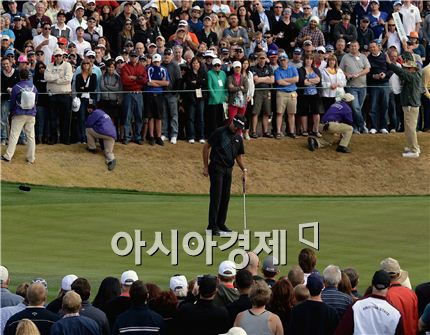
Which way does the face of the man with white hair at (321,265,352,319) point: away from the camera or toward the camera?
away from the camera

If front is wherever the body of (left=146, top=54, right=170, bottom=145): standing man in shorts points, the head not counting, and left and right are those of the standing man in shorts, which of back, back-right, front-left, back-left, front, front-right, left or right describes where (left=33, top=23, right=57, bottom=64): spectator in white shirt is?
right

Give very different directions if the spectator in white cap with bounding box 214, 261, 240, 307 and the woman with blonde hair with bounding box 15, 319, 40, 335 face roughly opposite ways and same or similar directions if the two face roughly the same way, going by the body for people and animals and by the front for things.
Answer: same or similar directions

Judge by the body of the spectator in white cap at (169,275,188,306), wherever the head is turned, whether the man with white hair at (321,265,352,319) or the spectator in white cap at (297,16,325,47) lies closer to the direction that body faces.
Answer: the spectator in white cap

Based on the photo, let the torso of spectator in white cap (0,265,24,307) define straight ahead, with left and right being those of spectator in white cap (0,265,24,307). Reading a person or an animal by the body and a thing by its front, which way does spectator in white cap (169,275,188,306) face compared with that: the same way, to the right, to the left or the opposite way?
the same way

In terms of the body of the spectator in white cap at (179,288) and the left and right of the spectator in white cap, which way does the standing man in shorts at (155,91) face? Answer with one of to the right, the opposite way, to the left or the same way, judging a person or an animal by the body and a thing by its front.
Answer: the opposite way

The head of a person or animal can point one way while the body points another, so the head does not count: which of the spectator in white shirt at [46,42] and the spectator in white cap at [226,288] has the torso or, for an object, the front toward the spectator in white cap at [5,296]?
the spectator in white shirt at [46,42]

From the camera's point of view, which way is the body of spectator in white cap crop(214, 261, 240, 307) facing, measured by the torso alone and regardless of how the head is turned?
away from the camera

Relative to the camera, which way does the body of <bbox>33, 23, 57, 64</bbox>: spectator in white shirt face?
toward the camera

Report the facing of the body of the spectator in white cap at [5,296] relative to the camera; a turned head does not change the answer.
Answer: away from the camera

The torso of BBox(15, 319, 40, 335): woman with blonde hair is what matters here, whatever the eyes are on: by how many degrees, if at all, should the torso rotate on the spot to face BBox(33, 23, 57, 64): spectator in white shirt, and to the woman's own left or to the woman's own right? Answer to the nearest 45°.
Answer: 0° — they already face them

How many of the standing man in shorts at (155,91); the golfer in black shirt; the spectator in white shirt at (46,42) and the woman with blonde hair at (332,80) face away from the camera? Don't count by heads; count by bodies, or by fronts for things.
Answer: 0

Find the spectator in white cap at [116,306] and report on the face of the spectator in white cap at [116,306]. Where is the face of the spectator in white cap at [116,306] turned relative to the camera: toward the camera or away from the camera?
away from the camera

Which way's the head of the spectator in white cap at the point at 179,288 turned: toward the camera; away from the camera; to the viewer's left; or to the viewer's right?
away from the camera

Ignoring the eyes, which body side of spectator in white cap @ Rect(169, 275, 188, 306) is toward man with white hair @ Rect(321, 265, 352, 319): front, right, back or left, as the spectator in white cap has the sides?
right

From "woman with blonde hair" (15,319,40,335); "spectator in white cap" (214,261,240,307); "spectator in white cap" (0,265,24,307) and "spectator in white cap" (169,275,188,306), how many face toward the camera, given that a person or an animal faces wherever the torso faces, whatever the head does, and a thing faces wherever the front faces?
0

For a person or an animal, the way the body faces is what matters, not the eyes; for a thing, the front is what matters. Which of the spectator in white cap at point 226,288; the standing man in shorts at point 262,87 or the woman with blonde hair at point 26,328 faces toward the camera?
the standing man in shorts

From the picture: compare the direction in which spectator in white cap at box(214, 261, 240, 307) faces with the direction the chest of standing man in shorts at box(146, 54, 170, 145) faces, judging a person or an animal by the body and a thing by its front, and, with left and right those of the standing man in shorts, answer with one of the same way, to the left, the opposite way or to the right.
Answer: the opposite way

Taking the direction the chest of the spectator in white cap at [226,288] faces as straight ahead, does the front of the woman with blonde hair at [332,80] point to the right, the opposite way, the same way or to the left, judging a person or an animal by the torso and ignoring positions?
the opposite way
